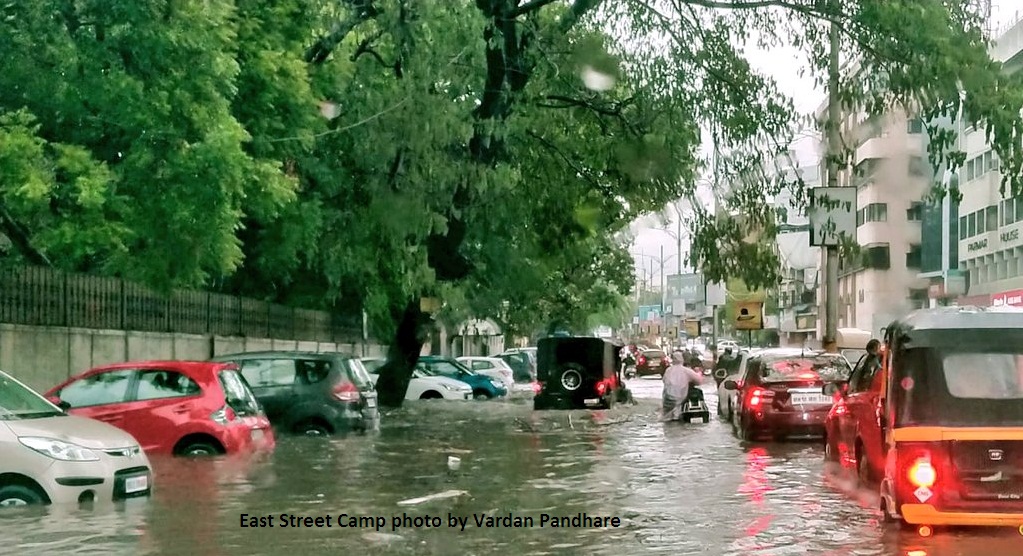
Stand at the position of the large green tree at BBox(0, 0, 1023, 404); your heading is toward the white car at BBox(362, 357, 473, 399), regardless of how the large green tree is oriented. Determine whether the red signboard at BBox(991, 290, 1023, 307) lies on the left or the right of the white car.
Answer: right

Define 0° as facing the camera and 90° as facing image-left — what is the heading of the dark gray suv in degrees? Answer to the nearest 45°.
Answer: approximately 135°

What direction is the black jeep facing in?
away from the camera

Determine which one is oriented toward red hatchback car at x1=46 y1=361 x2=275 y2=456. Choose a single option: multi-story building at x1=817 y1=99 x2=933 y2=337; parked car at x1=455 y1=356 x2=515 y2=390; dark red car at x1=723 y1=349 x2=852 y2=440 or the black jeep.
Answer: the multi-story building

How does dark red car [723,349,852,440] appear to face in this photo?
away from the camera

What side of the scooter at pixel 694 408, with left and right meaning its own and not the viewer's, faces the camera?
back

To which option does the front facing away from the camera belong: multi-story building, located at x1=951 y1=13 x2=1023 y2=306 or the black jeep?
the black jeep

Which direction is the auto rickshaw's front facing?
away from the camera

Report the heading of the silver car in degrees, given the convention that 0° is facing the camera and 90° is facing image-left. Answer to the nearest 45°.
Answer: approximately 315°

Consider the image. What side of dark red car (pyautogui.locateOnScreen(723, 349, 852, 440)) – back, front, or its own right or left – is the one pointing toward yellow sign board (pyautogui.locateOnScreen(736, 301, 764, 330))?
front
